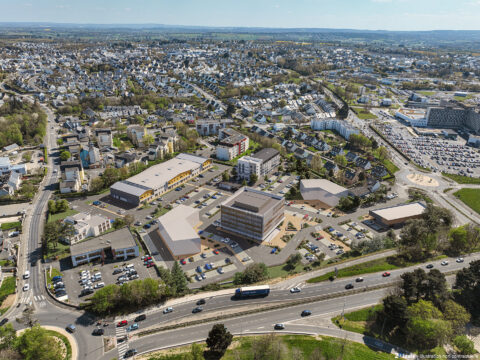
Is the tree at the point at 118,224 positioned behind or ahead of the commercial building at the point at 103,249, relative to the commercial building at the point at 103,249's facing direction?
behind

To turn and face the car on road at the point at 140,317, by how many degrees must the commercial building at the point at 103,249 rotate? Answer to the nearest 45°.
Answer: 0° — it already faces it

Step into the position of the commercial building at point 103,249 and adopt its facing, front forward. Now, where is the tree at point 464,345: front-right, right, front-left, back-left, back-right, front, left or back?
front-left

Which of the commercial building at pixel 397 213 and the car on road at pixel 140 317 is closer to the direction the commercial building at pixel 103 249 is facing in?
the car on road

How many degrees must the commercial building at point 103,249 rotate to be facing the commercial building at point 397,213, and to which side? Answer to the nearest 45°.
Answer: approximately 90° to its left

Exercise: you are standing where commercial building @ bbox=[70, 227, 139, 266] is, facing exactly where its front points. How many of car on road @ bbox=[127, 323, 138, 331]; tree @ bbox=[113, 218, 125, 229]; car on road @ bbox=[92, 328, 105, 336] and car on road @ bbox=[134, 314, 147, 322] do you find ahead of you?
3

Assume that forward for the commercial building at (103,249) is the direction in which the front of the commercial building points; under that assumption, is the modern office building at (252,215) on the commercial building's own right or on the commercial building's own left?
on the commercial building's own left

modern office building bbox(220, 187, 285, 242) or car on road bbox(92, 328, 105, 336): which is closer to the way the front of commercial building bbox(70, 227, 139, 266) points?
the car on road

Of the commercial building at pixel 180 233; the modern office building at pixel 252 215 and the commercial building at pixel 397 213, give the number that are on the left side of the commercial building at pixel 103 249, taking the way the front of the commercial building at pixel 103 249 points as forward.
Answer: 3

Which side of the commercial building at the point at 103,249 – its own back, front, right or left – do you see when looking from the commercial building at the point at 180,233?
left

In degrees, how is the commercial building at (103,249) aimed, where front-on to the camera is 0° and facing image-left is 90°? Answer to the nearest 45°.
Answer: approximately 0°

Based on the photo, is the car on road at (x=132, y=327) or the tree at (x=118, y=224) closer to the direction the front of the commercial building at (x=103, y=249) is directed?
the car on road

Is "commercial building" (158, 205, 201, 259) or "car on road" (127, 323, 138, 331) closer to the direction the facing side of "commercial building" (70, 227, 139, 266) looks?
the car on road

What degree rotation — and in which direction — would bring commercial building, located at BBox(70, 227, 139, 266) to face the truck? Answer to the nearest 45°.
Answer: approximately 45° to its left
